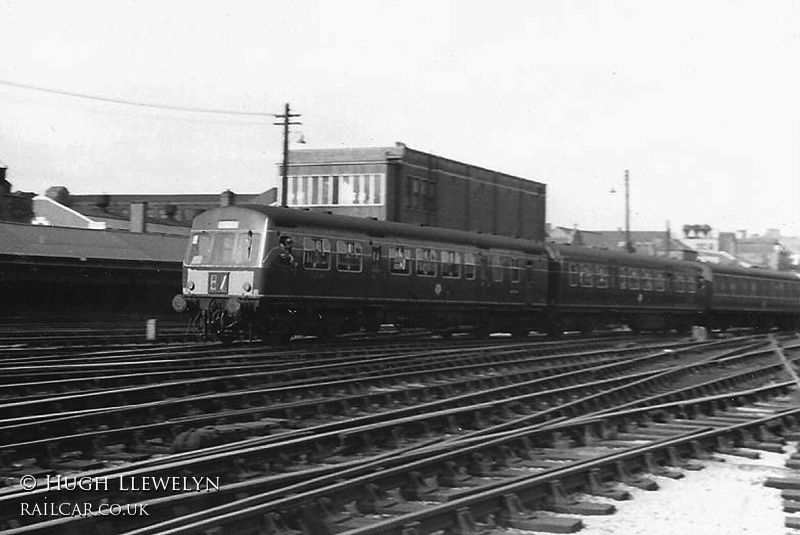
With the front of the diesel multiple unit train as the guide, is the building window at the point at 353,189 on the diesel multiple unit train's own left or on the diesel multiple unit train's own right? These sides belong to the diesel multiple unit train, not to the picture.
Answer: on the diesel multiple unit train's own right

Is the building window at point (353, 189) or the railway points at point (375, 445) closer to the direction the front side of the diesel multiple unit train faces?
the railway points

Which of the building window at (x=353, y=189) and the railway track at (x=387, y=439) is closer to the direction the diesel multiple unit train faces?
the railway track

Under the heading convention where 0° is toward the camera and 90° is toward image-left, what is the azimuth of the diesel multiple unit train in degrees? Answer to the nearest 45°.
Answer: approximately 45°

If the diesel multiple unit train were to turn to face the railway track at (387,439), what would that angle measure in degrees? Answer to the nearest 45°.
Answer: approximately 45° to its left
